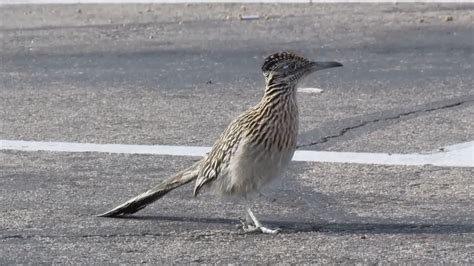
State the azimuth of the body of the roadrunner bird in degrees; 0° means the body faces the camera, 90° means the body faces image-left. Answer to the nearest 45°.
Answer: approximately 270°
